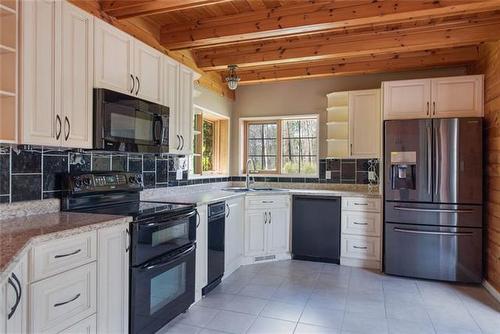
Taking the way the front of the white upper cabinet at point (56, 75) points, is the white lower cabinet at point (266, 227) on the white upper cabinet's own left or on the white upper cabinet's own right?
on the white upper cabinet's own left

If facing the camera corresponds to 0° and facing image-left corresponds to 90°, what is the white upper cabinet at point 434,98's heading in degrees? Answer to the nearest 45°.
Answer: approximately 0°

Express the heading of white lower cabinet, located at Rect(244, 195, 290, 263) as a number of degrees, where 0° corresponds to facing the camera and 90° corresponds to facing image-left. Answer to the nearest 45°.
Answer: approximately 0°

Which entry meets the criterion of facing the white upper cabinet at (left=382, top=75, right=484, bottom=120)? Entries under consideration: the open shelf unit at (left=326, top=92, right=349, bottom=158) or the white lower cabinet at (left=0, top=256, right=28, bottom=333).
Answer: the white lower cabinet

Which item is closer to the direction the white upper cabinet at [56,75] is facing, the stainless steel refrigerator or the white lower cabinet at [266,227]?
the stainless steel refrigerator

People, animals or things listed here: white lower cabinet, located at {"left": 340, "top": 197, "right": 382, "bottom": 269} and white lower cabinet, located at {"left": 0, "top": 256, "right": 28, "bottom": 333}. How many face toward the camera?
1

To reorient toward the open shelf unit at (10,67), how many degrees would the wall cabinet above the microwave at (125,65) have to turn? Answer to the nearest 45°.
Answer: approximately 90° to its right

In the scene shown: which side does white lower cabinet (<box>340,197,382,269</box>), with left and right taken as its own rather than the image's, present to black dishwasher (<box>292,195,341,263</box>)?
right

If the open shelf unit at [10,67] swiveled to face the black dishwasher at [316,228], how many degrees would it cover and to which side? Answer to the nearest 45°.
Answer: approximately 45° to its left

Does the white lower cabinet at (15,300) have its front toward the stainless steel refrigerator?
yes

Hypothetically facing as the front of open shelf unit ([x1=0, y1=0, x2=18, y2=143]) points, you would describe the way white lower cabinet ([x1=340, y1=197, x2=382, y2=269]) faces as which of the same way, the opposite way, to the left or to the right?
to the right
